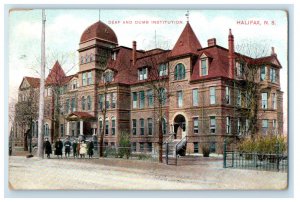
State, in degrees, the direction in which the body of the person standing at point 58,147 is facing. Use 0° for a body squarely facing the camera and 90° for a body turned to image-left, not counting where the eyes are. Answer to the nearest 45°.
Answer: approximately 0°
